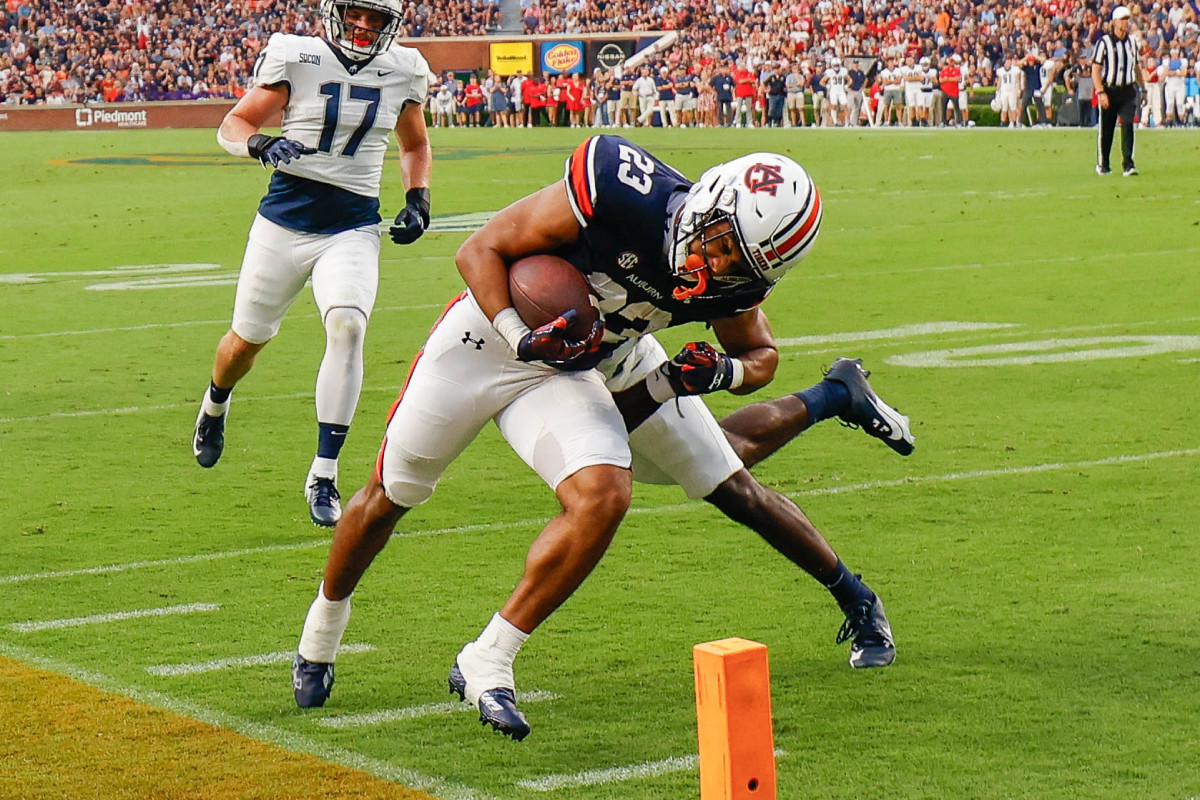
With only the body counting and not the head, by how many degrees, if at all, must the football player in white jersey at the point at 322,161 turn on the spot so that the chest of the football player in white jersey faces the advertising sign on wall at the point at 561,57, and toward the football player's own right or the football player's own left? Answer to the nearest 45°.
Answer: approximately 180°

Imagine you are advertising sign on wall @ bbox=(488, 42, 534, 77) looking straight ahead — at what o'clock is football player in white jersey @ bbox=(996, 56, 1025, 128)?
The football player in white jersey is roughly at 11 o'clock from the advertising sign on wall.

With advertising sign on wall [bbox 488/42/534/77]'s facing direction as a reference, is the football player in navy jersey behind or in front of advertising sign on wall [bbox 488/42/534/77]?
in front

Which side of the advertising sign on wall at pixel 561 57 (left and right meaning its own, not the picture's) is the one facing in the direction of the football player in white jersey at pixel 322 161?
front

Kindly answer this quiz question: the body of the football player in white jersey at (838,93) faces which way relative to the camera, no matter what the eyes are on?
toward the camera

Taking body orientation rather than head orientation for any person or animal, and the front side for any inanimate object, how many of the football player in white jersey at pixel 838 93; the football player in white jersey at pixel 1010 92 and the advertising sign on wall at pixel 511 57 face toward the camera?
3

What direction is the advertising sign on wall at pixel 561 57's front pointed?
toward the camera
